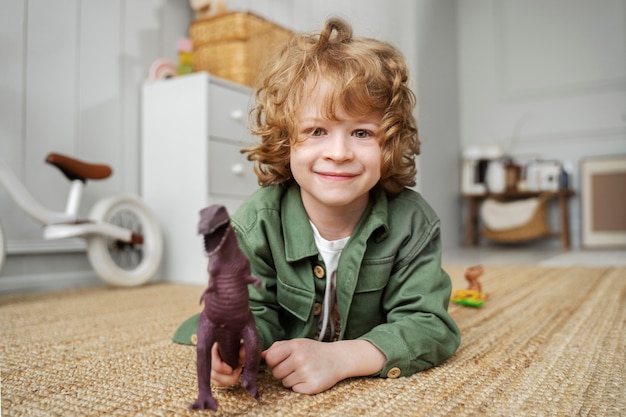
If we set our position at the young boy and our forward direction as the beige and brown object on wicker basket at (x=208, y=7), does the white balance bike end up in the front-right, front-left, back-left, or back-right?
front-left

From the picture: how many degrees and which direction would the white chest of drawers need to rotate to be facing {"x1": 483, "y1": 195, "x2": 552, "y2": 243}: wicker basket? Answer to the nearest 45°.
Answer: approximately 90° to its left

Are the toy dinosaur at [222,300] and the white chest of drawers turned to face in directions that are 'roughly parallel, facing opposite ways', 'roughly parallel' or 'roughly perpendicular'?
roughly perpendicular

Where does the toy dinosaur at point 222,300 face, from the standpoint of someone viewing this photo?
facing the viewer and to the left of the viewer

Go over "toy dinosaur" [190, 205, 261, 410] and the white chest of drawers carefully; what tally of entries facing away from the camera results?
0

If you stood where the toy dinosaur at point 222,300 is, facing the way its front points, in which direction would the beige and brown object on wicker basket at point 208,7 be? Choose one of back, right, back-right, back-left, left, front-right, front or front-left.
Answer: back-right

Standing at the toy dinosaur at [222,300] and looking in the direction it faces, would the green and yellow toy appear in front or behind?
behind

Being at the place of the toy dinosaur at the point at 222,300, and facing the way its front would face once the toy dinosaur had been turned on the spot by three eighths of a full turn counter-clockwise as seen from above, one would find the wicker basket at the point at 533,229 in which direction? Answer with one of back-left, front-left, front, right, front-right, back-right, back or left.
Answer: front-left

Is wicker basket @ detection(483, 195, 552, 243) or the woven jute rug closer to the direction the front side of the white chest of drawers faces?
the woven jute rug

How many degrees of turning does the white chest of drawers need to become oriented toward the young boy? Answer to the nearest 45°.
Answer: approximately 45° to its right

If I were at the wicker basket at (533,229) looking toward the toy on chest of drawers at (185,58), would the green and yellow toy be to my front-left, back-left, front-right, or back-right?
front-left

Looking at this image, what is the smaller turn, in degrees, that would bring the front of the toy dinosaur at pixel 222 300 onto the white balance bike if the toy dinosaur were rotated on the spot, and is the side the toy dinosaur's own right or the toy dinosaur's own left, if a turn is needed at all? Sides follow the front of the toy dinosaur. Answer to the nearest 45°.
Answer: approximately 135° to the toy dinosaur's own right

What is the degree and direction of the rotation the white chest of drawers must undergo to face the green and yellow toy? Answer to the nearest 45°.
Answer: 0° — it already faces it

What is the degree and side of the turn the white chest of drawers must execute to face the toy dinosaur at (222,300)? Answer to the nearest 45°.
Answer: approximately 45° to its right

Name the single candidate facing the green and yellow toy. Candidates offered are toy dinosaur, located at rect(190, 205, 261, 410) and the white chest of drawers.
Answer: the white chest of drawers

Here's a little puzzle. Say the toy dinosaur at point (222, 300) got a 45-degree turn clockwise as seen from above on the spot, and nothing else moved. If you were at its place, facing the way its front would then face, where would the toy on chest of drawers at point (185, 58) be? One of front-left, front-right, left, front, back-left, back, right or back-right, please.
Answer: right
